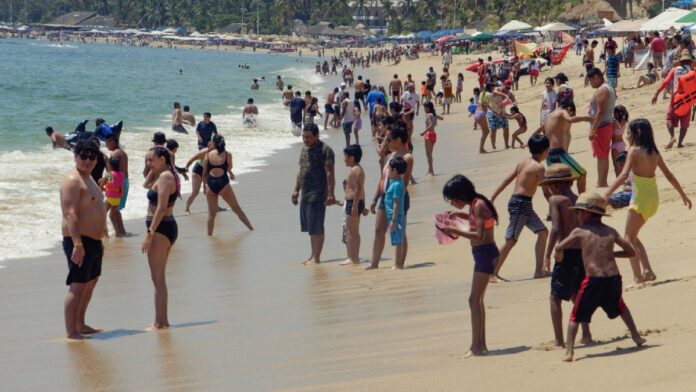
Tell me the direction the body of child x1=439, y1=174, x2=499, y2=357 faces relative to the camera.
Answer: to the viewer's left

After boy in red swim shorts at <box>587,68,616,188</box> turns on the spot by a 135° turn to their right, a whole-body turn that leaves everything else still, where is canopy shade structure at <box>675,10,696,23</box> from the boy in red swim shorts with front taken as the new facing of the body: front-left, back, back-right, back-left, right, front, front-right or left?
front-left

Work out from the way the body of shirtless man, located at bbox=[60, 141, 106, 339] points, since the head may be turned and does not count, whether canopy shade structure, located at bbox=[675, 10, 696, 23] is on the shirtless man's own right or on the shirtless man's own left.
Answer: on the shirtless man's own left

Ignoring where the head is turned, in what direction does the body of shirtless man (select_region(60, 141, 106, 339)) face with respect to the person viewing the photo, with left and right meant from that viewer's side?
facing the viewer and to the right of the viewer

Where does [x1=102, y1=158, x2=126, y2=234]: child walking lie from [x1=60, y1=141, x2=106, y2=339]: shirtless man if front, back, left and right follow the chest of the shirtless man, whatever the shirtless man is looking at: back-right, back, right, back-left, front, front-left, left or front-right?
back-left

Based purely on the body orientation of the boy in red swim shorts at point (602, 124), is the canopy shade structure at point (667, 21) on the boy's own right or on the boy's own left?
on the boy's own right
